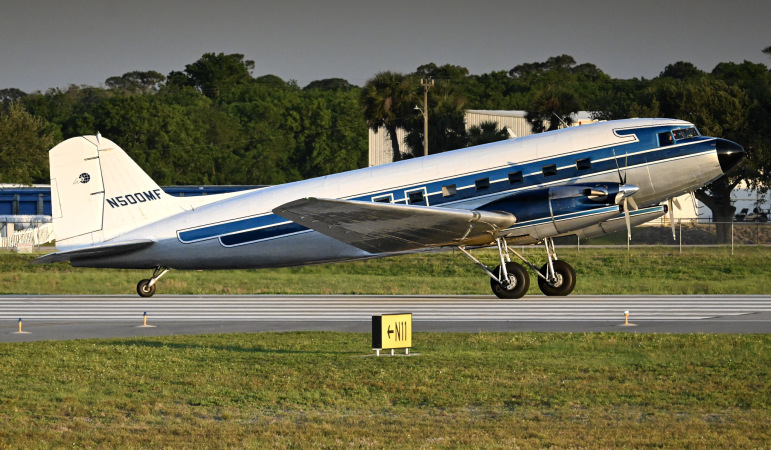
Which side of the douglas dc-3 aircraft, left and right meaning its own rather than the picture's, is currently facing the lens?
right
